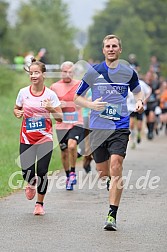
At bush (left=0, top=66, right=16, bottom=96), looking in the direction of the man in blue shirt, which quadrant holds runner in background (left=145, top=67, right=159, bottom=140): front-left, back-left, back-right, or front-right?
front-left

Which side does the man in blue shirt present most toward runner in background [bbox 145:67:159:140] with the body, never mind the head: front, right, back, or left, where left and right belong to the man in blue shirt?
back

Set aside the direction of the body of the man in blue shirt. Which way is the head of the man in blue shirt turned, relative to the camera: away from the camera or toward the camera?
toward the camera

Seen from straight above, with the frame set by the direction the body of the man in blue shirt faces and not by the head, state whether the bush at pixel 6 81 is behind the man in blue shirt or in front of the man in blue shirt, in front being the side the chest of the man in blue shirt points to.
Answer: behind

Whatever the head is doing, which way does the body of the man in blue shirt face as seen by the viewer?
toward the camera
